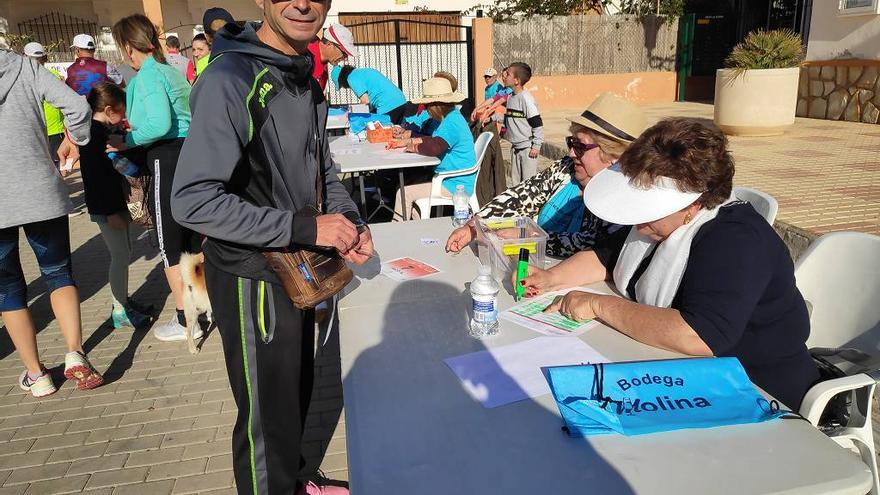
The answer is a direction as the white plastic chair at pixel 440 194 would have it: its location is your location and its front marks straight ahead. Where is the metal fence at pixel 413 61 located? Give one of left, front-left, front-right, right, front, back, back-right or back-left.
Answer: right

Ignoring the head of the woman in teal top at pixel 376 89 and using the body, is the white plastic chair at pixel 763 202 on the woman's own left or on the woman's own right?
on the woman's own left

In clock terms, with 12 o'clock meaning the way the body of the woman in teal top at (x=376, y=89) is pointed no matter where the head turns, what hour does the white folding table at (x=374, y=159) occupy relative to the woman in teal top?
The white folding table is roughly at 9 o'clock from the woman in teal top.

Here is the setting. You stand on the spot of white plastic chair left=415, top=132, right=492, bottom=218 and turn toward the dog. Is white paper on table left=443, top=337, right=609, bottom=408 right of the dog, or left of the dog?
left

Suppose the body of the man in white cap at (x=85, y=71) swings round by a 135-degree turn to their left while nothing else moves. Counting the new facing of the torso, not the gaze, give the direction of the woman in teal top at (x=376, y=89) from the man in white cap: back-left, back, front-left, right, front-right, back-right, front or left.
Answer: left

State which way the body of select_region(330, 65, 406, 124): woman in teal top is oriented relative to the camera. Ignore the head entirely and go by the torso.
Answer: to the viewer's left

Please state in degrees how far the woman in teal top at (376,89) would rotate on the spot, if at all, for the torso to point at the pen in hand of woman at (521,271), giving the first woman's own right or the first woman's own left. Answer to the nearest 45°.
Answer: approximately 90° to the first woman's own left

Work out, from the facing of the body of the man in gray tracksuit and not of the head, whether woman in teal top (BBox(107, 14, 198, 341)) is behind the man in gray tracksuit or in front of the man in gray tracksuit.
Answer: behind

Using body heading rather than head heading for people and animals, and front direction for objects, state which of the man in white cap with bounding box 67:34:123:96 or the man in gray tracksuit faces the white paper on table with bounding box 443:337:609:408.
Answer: the man in gray tracksuit

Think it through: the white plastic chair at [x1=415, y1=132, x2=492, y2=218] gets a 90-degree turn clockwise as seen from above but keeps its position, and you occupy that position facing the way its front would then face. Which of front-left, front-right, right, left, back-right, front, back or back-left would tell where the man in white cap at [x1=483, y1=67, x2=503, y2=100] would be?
front

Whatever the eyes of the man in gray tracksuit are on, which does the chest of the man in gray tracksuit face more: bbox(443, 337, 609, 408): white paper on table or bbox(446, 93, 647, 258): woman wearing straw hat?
the white paper on table
